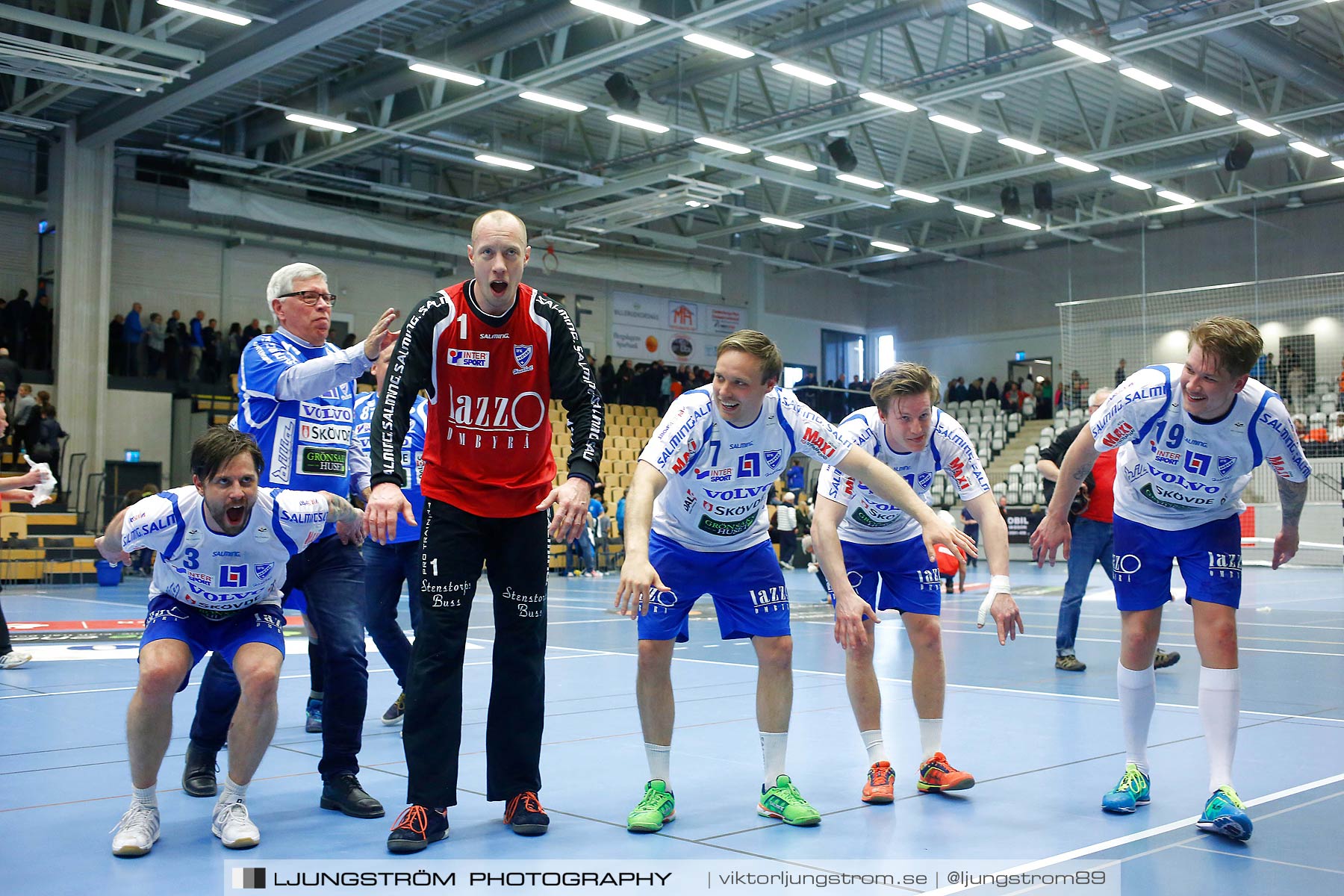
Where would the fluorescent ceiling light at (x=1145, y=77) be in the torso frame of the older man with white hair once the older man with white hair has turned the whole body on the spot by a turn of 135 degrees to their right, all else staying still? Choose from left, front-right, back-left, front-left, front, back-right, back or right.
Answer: back-right

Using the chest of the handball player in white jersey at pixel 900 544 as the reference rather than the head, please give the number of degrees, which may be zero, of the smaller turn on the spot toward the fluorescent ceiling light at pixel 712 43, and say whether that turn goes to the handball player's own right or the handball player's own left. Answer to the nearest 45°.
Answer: approximately 180°

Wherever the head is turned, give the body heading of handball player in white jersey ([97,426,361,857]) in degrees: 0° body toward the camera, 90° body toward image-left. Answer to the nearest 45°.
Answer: approximately 0°

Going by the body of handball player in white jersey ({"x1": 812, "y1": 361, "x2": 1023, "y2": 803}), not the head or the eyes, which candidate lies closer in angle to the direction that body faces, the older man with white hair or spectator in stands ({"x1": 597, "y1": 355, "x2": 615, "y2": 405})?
the older man with white hair

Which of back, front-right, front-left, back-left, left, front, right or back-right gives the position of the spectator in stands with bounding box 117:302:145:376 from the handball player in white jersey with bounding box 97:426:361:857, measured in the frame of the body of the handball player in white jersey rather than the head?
back

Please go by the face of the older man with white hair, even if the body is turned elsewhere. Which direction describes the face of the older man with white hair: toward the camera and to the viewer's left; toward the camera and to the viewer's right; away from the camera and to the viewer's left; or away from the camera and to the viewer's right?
toward the camera and to the viewer's right

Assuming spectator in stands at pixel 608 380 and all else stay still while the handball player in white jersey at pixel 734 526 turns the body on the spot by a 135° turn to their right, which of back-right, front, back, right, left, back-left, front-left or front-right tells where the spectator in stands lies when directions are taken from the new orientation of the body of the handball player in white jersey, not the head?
front-right
